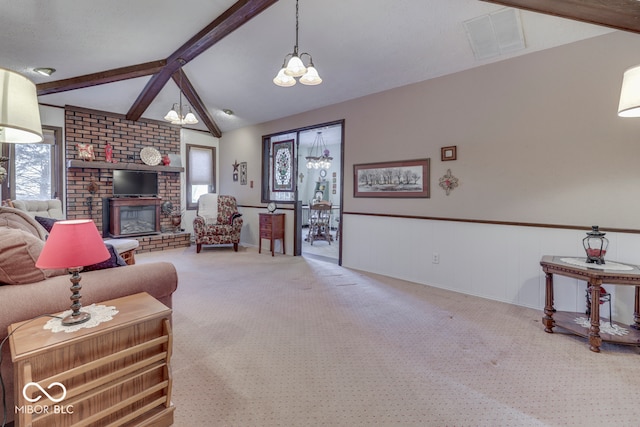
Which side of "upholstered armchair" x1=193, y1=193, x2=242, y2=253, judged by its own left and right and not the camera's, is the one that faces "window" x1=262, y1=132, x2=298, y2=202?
left

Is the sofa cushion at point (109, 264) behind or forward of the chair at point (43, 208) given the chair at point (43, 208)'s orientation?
forward

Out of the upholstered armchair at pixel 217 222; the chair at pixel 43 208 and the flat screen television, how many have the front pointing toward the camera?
3

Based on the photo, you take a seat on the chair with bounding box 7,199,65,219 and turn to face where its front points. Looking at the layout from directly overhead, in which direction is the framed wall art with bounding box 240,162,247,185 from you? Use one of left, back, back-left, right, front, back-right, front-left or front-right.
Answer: left

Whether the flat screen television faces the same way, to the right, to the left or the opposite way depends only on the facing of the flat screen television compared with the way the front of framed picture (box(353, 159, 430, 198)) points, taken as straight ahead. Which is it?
to the left

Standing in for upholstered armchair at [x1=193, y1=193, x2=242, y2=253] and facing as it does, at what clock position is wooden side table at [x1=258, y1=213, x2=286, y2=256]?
The wooden side table is roughly at 10 o'clock from the upholstered armchair.

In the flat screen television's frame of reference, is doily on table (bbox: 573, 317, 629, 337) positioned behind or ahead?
ahead

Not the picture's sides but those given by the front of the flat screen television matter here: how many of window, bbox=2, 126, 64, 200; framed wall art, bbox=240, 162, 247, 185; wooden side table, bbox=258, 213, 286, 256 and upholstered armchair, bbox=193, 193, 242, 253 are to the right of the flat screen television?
1

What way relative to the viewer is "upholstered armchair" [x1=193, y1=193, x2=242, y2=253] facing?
toward the camera

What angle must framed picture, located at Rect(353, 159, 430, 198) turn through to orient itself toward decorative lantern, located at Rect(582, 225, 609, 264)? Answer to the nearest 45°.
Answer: approximately 90° to its left

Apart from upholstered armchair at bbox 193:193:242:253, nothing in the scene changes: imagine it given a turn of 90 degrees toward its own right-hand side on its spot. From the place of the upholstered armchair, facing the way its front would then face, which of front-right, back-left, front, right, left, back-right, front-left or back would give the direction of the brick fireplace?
front

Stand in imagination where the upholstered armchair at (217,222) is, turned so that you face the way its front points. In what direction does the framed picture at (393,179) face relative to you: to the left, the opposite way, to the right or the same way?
to the right

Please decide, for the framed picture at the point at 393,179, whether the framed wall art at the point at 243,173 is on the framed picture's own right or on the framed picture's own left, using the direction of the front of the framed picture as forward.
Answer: on the framed picture's own right

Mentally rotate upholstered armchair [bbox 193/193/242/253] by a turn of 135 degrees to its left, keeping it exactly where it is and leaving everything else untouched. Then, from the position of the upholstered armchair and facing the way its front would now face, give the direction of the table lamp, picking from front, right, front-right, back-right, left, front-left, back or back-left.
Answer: back-right

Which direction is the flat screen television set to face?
toward the camera

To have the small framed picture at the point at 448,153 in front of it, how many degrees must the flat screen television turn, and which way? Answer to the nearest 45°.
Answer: approximately 45° to its left
